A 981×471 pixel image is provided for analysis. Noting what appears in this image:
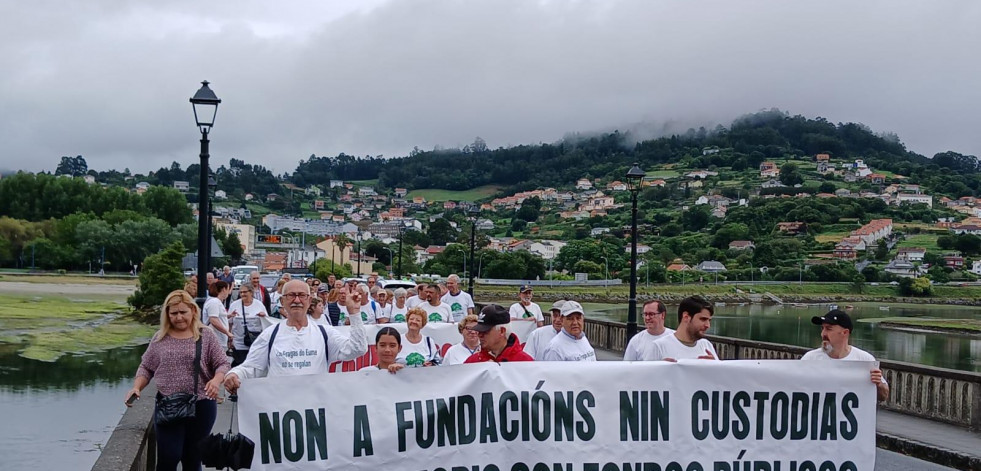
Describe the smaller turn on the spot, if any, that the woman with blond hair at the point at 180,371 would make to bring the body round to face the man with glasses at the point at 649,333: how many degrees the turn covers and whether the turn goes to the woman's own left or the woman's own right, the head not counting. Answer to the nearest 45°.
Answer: approximately 90° to the woman's own left

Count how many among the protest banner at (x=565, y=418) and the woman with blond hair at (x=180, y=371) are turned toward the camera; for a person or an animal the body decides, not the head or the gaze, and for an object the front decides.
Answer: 2

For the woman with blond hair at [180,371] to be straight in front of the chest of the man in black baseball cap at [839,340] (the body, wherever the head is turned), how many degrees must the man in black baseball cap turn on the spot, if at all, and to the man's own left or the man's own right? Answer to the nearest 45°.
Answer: approximately 45° to the man's own right

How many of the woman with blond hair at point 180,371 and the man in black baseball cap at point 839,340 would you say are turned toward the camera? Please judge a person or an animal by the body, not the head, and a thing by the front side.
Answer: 2

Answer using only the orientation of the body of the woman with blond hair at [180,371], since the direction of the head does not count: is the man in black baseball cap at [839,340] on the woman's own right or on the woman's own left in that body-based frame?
on the woman's own left

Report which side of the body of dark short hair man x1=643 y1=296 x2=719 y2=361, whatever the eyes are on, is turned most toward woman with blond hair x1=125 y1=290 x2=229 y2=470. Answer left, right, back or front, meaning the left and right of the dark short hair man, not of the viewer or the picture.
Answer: right
